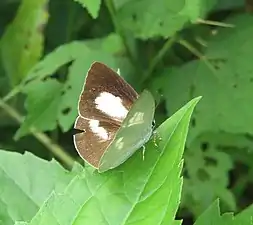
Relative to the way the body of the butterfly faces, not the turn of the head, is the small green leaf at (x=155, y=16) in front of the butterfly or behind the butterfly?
in front

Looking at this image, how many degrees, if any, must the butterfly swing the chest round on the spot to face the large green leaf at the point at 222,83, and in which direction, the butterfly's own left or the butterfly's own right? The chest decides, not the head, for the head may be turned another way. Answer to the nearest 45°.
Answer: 0° — it already faces it

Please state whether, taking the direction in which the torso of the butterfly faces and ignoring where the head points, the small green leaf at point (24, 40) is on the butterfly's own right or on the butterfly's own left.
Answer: on the butterfly's own left

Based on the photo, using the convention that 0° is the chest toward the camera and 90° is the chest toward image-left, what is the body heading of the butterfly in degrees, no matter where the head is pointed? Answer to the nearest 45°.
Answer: approximately 225°
